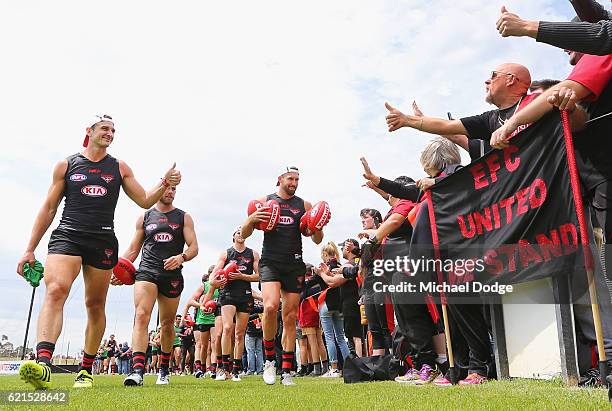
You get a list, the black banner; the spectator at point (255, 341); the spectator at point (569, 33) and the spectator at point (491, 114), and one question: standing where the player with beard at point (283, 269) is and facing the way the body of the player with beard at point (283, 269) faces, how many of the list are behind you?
1

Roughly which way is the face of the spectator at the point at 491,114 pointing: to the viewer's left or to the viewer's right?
to the viewer's left

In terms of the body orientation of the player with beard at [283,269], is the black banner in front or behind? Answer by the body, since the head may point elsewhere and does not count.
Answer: in front

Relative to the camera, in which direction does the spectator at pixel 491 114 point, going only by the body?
to the viewer's left

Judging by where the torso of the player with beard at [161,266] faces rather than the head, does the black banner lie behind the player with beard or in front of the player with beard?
in front

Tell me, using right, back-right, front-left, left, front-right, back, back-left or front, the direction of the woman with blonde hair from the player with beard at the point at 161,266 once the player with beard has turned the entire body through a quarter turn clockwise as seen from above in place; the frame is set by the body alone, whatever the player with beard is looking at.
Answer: back-right

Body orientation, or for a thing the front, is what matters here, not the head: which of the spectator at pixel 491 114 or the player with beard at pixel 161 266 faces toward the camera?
the player with beard

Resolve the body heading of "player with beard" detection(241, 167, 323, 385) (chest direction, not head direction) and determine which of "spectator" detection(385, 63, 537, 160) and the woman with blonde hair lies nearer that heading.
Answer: the spectator

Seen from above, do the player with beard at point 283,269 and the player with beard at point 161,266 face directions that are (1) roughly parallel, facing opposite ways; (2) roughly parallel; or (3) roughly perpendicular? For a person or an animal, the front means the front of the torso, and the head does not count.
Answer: roughly parallel

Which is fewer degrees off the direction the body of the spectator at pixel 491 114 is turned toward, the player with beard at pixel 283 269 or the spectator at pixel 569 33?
the player with beard

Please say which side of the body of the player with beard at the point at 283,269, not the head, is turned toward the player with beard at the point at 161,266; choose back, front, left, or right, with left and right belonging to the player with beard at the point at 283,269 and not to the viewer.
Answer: right

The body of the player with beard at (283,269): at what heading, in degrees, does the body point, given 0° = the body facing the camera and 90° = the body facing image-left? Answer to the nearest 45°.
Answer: approximately 0°

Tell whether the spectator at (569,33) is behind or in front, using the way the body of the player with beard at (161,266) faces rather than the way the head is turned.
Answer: in front

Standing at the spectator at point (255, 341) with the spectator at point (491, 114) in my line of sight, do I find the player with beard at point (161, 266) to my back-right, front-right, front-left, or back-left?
front-right

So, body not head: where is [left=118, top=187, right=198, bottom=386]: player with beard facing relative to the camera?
toward the camera
